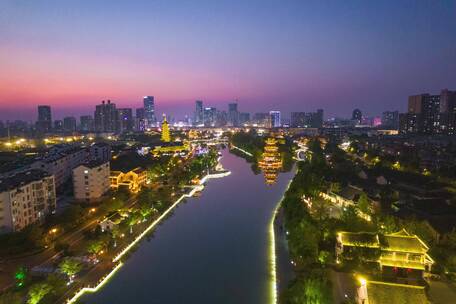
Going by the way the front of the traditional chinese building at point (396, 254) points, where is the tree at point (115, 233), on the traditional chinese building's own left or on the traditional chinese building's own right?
on the traditional chinese building's own right

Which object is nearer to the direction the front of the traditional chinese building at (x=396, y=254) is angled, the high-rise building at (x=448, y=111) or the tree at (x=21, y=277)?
the tree

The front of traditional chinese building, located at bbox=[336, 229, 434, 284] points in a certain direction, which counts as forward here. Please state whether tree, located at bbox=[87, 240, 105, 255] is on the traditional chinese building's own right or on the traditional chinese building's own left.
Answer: on the traditional chinese building's own right

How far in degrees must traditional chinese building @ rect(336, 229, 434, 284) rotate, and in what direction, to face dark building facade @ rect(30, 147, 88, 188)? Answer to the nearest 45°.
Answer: approximately 90° to its right

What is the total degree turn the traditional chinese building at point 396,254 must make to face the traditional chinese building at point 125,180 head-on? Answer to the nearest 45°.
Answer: approximately 90° to its right

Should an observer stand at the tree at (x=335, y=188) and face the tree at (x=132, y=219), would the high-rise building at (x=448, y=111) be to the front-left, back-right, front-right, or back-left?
back-right

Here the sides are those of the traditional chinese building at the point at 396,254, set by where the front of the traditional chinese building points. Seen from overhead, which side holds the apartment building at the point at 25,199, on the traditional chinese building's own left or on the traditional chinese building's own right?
on the traditional chinese building's own right

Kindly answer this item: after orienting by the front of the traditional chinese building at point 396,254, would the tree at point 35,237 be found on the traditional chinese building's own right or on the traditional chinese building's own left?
on the traditional chinese building's own right
